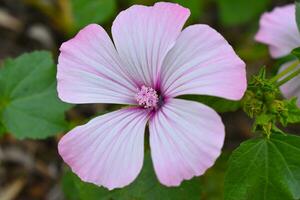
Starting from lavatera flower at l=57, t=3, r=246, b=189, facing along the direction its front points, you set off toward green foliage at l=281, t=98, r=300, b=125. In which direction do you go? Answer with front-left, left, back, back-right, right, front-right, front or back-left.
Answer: left

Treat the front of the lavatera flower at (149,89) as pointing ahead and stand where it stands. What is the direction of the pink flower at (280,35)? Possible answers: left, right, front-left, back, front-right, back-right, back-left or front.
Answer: back-left

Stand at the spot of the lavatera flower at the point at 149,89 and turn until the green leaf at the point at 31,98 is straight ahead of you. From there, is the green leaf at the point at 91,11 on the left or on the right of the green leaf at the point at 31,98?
right

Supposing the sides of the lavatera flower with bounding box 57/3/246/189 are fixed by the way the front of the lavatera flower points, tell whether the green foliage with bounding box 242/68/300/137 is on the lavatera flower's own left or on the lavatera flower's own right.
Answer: on the lavatera flower's own left

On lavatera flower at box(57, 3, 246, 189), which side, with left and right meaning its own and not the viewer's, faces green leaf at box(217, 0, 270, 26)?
back

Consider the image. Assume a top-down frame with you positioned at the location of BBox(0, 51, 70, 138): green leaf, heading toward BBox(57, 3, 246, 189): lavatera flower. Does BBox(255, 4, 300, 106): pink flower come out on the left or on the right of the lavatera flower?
left

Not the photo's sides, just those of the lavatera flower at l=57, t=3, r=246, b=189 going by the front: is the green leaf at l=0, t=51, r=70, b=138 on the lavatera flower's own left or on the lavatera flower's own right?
on the lavatera flower's own right

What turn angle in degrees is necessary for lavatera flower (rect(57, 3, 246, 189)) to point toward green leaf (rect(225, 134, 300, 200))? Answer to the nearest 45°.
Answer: approximately 90° to its left

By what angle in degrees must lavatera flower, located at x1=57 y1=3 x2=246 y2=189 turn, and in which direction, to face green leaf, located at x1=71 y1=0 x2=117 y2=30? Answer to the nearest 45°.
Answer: approximately 180°

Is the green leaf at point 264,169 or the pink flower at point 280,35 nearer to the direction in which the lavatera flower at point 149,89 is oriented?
the green leaf

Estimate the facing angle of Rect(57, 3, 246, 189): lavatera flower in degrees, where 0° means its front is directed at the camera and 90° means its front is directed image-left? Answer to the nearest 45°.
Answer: approximately 0°
